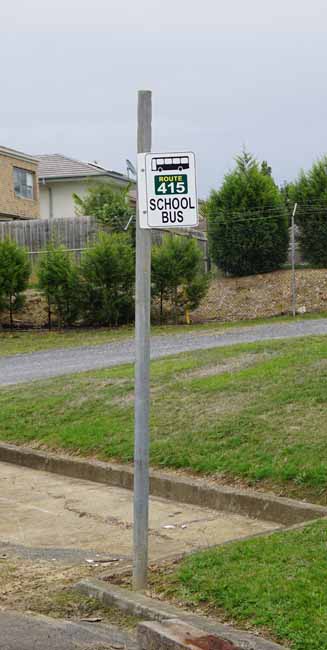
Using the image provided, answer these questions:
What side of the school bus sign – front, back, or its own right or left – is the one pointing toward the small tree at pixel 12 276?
back

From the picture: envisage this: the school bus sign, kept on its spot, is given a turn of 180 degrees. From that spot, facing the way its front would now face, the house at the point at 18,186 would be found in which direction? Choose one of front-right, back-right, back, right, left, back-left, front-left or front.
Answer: front

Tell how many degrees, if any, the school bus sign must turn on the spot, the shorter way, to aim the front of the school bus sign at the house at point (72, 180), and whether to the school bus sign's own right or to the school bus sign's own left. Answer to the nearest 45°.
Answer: approximately 180°

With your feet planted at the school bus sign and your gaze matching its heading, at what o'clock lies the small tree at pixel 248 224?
The small tree is roughly at 6 o'clock from the school bus sign.

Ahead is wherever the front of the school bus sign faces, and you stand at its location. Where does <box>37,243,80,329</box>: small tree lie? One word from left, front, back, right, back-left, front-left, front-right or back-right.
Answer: back

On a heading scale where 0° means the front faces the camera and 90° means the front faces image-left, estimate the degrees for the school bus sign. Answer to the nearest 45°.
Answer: approximately 0°

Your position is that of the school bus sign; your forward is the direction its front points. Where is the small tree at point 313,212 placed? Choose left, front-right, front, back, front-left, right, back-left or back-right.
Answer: back

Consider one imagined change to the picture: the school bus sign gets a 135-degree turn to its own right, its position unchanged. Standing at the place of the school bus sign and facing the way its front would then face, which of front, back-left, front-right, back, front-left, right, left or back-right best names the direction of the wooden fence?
front-right

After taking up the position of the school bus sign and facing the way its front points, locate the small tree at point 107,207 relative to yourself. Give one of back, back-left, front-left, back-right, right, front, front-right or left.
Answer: back

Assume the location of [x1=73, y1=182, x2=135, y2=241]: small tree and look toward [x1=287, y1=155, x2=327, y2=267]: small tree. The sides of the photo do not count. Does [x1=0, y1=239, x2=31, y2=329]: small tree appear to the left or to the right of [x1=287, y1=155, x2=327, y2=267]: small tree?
right

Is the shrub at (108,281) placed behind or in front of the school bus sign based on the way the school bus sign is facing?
behind

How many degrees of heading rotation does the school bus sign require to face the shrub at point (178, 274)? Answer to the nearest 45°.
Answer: approximately 180°
